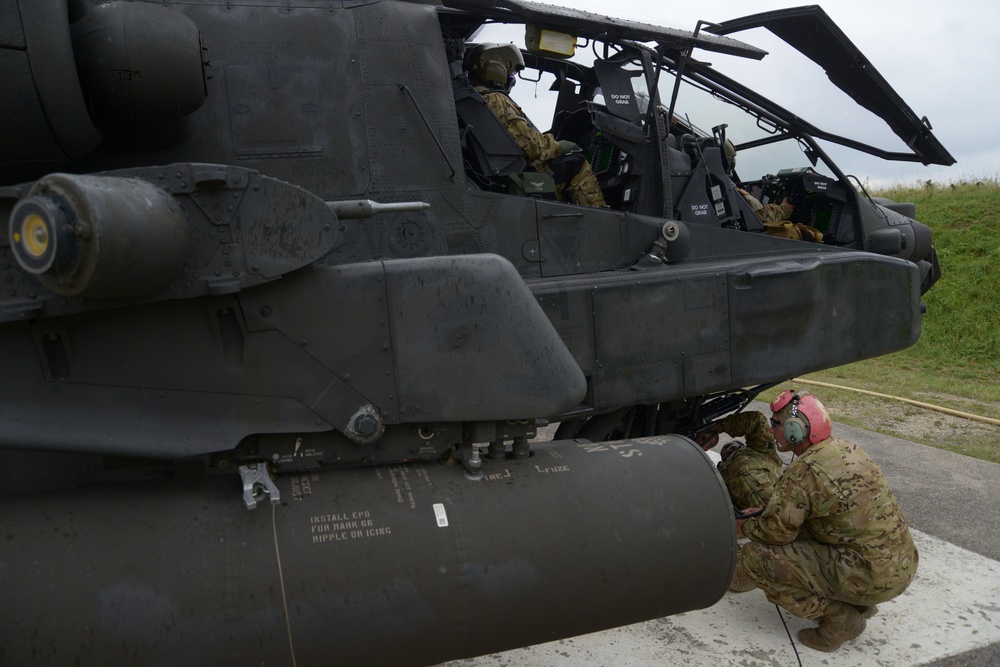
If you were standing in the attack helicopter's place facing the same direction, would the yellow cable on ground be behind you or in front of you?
in front

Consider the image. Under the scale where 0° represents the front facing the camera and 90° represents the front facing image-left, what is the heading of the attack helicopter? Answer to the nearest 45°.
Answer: approximately 225°
